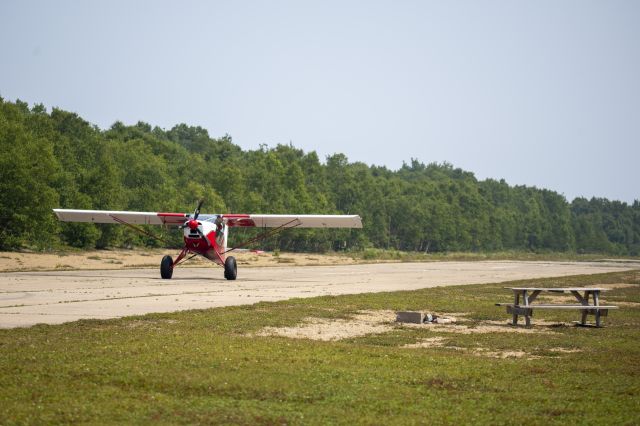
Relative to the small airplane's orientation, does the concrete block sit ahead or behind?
ahead

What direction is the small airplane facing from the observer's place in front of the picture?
facing the viewer
